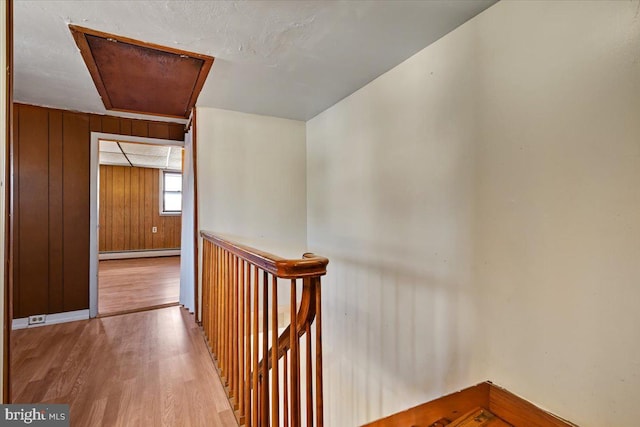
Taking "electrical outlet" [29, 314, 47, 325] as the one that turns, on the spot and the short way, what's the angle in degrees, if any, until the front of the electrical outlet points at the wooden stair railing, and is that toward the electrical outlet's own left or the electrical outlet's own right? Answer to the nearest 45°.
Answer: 0° — it already faces it

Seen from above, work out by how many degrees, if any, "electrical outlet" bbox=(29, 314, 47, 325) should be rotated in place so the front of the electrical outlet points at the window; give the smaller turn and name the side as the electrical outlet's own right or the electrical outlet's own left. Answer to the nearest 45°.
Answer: approximately 135° to the electrical outlet's own left

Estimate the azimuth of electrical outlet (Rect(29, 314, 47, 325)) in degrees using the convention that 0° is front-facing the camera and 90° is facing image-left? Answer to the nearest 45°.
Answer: approximately 0°

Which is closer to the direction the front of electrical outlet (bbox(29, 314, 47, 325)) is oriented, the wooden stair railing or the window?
the wooden stair railing
